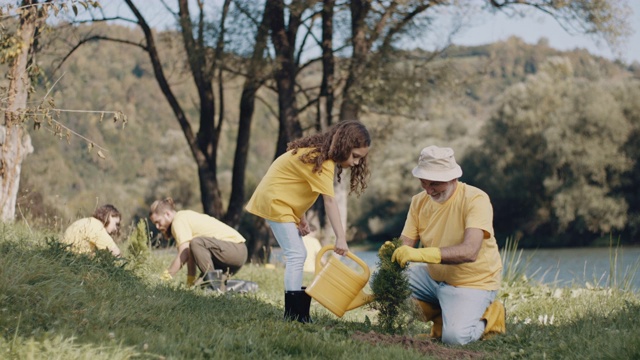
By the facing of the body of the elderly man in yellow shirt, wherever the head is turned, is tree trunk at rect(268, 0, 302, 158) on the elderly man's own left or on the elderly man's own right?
on the elderly man's own right

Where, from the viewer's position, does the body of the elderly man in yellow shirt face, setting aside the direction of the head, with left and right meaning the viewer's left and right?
facing the viewer and to the left of the viewer

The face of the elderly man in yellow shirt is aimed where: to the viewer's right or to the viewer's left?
to the viewer's left

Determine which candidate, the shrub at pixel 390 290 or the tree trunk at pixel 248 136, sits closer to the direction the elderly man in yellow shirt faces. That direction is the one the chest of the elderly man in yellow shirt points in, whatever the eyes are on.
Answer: the shrub

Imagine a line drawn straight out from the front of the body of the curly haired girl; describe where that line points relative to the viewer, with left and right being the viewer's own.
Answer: facing to the right of the viewer

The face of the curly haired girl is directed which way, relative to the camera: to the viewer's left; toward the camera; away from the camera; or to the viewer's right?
to the viewer's right

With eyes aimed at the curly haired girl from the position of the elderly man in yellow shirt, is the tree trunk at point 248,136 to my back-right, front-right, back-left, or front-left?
front-right

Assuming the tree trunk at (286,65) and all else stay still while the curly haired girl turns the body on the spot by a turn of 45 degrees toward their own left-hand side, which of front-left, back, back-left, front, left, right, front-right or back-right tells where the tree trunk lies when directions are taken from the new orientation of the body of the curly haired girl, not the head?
front-left

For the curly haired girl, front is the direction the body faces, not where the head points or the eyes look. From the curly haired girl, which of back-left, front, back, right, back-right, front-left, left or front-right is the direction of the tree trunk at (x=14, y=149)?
back-left

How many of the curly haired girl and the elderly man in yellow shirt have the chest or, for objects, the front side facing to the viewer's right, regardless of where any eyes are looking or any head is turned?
1

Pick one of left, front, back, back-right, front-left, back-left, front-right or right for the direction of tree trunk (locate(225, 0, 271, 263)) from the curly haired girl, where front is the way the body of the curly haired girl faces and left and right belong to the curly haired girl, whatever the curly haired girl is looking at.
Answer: left

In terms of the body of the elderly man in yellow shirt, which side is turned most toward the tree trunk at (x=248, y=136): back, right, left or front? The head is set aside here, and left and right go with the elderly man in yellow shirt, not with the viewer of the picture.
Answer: right

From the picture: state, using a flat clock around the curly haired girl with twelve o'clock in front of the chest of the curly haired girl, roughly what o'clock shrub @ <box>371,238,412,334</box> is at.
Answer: The shrub is roughly at 1 o'clock from the curly haired girl.

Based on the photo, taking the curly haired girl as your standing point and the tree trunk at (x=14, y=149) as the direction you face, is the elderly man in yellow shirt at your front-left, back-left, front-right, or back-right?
back-right

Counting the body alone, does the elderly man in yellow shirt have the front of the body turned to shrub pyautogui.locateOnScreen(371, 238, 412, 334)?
yes

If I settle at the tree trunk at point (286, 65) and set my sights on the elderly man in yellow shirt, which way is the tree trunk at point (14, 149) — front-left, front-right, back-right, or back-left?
front-right

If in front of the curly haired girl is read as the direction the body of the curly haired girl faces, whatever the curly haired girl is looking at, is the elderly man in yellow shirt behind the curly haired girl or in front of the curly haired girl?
in front
